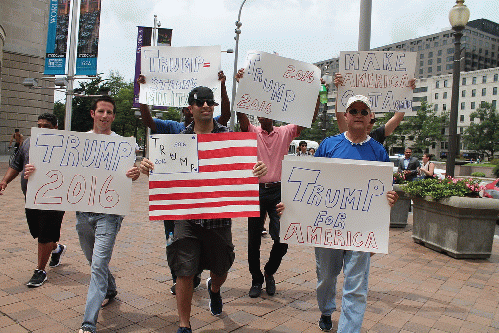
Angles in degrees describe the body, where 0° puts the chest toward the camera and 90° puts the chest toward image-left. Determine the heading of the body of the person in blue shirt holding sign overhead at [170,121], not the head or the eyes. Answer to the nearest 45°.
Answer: approximately 0°

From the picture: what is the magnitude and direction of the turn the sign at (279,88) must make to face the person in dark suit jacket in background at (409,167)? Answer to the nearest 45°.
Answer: approximately 135° to its left

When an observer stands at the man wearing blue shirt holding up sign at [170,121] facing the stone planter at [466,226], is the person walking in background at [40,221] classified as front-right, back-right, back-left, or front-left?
back-left

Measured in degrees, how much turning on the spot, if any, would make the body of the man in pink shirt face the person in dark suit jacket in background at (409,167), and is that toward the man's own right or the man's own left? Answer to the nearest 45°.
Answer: approximately 135° to the man's own left

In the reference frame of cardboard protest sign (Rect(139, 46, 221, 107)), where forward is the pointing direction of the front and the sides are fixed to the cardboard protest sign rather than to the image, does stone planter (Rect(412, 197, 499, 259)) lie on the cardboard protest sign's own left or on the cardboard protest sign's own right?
on the cardboard protest sign's own left

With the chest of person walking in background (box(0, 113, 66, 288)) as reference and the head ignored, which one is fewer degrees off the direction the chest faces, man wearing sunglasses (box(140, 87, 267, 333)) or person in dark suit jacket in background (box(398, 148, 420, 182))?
the man wearing sunglasses

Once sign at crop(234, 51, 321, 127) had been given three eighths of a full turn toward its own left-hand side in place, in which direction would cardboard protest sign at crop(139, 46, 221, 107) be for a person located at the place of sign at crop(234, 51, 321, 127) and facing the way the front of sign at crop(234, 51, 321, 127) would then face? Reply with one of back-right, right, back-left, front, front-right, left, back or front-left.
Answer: back-left
